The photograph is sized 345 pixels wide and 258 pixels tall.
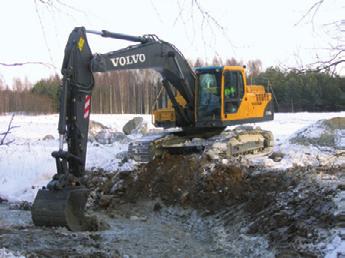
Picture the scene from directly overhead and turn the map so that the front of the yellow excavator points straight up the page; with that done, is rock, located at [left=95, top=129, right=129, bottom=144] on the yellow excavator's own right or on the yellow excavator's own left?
on the yellow excavator's own right

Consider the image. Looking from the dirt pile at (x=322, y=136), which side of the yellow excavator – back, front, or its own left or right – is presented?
back

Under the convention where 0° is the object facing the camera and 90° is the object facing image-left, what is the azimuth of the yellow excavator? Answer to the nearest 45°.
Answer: approximately 45°

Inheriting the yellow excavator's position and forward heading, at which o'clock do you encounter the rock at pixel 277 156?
The rock is roughly at 6 o'clock from the yellow excavator.
